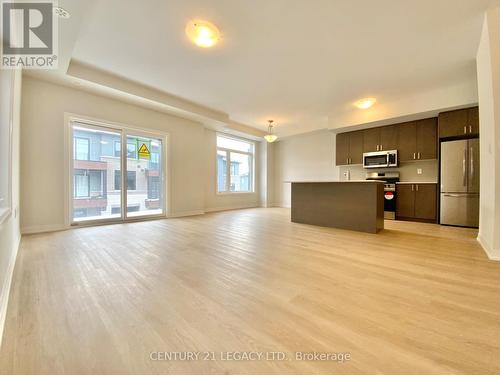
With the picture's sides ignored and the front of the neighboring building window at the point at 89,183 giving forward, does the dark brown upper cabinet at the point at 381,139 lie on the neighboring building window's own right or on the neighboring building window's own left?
on the neighboring building window's own left

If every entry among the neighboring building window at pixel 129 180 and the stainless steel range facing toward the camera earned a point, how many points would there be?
2

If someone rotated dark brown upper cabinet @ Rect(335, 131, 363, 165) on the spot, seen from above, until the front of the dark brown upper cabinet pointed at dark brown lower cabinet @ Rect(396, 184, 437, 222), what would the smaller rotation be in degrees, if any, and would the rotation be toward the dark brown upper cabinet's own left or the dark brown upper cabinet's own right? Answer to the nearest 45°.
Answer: approximately 90° to the dark brown upper cabinet's own left

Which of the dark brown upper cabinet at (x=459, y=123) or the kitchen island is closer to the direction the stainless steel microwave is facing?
the kitchen island

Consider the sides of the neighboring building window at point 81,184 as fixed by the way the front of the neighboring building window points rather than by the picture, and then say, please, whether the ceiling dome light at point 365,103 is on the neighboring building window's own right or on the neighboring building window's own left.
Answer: on the neighboring building window's own left

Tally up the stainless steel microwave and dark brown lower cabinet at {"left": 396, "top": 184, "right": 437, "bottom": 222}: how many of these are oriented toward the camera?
2

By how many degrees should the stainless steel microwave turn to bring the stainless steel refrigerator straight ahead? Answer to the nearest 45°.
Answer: approximately 45° to its left

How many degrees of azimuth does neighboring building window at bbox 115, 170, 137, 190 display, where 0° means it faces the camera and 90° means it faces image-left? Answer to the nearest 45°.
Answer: approximately 0°

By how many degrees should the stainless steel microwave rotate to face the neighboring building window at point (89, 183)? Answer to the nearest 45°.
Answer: approximately 45° to its right
